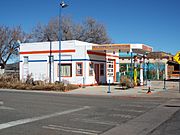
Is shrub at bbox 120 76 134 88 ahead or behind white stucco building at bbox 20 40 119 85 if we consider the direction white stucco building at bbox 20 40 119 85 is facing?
ahead
